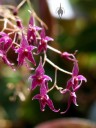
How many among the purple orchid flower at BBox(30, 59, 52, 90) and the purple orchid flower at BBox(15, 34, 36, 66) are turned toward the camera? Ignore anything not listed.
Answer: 2

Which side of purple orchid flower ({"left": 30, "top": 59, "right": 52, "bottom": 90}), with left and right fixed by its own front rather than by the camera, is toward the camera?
front
